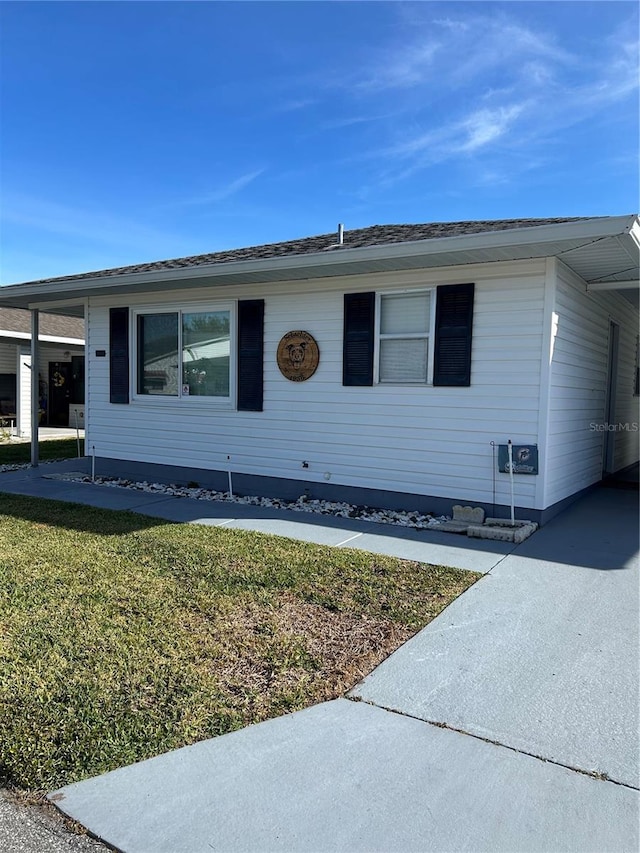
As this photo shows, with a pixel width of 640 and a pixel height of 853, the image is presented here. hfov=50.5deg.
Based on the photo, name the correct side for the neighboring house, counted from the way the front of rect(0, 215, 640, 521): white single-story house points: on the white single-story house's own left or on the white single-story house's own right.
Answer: on the white single-story house's own right

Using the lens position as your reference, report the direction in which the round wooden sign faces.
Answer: facing the viewer and to the left of the viewer

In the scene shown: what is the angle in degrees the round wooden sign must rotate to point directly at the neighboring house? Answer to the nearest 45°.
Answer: approximately 90° to its right
